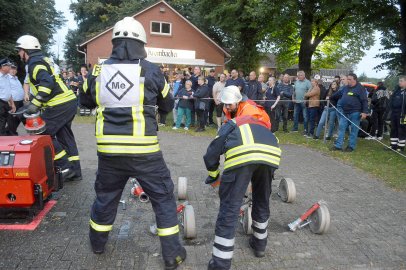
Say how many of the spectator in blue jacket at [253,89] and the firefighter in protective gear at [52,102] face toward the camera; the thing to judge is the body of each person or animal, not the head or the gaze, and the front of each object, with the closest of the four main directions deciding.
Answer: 1

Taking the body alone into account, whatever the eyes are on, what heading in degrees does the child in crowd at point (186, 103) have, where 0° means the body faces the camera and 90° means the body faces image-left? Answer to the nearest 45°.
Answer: approximately 0°

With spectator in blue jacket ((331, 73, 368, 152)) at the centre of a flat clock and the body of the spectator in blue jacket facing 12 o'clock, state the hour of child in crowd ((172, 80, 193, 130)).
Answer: The child in crowd is roughly at 2 o'clock from the spectator in blue jacket.

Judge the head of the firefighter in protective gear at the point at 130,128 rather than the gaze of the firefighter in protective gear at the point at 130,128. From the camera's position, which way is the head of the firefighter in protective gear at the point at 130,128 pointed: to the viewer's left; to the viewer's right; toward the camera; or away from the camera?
away from the camera

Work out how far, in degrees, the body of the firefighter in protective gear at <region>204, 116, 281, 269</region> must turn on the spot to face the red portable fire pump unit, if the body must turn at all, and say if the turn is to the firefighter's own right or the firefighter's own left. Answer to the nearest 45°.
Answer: approximately 45° to the firefighter's own left

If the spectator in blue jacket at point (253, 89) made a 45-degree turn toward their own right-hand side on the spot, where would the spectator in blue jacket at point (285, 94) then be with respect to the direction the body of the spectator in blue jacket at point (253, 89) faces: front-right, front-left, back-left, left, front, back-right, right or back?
back

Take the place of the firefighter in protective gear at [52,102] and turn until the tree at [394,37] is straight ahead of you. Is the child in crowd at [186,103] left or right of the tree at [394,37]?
left
